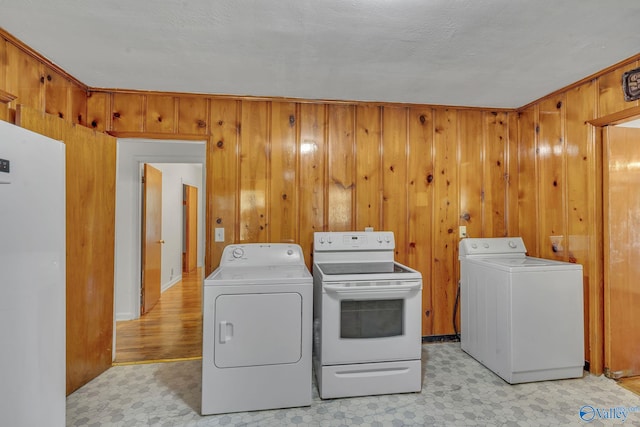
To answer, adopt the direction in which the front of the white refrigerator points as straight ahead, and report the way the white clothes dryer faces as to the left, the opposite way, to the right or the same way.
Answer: to the right

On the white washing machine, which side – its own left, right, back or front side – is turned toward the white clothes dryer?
right

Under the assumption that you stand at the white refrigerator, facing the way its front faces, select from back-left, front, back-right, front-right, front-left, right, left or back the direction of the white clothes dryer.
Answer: front-left

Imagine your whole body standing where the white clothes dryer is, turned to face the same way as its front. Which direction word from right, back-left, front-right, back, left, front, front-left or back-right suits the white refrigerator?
front-right

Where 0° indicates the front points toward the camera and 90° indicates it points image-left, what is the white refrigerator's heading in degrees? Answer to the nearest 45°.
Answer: approximately 315°

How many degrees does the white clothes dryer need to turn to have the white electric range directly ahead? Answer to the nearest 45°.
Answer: approximately 90° to its left

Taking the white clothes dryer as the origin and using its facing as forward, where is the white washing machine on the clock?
The white washing machine is roughly at 9 o'clock from the white clothes dryer.

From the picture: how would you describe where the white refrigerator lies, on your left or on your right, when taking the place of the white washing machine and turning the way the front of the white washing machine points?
on your right

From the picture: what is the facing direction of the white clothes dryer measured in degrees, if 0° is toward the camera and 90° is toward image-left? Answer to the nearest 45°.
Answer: approximately 0°

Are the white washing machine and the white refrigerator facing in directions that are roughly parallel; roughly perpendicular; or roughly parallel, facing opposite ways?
roughly perpendicular

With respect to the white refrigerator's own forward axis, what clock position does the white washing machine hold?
The white washing machine is roughly at 11 o'clock from the white refrigerator.

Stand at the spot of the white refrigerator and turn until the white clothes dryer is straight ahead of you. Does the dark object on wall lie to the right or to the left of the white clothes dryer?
right
